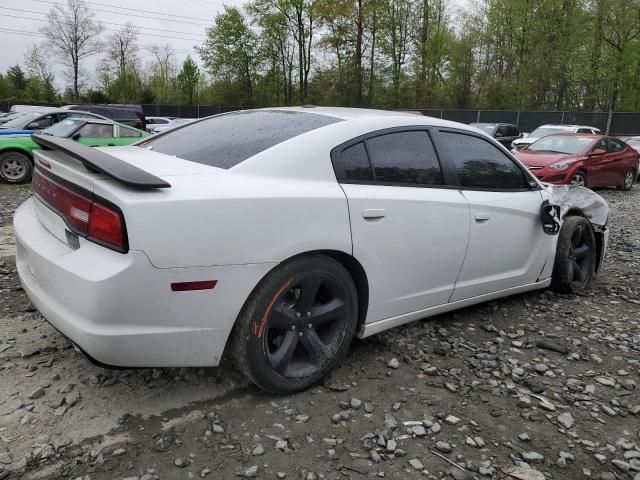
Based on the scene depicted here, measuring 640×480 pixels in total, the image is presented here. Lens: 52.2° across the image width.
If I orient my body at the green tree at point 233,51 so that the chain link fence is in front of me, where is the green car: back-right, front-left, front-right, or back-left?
front-right

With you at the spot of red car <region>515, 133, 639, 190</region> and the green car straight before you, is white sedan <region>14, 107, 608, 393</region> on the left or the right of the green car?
left

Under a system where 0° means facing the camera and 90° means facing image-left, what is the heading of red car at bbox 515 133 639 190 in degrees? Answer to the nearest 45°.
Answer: approximately 45°

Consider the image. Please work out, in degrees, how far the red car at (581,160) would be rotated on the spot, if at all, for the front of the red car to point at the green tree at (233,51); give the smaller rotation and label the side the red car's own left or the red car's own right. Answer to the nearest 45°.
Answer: approximately 90° to the red car's own right

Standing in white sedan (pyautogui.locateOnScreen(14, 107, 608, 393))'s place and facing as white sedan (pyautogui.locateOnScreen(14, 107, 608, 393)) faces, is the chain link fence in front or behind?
in front

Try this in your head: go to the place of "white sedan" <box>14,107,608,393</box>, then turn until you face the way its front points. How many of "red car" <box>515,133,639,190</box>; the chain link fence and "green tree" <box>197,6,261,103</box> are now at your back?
0

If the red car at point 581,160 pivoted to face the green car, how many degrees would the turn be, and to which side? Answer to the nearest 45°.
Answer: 0° — it already faces it

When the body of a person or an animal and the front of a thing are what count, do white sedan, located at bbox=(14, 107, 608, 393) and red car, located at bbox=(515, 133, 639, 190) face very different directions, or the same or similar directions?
very different directions

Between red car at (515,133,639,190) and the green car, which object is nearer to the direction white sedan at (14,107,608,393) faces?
the red car

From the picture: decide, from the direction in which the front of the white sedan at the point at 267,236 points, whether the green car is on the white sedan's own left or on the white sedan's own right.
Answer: on the white sedan's own left

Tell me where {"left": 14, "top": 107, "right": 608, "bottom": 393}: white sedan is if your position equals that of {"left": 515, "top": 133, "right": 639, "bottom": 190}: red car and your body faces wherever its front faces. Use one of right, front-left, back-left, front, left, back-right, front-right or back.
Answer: front-left

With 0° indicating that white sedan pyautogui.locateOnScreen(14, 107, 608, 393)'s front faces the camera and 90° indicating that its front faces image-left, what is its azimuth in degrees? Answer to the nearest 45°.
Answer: approximately 225°
